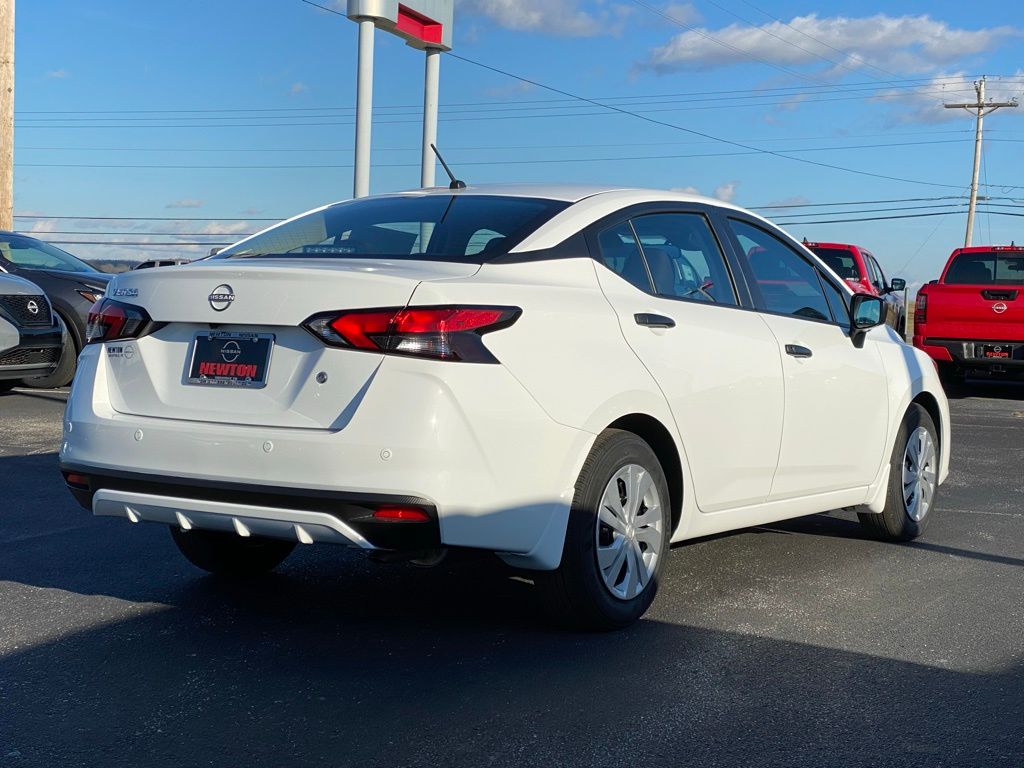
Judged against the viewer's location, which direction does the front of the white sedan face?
facing away from the viewer and to the right of the viewer

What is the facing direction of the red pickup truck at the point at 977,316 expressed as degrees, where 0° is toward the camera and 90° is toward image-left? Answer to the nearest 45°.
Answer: approximately 180°

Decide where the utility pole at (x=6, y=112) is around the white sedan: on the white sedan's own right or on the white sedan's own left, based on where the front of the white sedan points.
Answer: on the white sedan's own left

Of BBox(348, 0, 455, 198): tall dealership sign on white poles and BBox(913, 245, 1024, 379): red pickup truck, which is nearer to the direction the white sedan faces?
the red pickup truck
